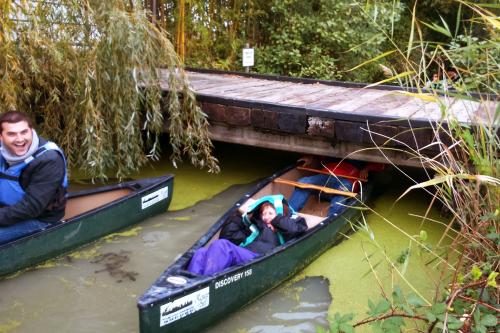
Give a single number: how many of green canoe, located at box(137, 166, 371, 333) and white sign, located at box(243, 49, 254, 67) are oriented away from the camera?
0

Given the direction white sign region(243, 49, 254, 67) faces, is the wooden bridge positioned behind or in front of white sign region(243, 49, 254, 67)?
in front

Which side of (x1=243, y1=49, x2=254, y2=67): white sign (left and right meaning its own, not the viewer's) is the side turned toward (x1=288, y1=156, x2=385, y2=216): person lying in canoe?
front

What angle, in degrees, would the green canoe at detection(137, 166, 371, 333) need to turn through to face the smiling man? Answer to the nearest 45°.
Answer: approximately 90° to its right

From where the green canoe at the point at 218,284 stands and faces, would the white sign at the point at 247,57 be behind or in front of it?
behind

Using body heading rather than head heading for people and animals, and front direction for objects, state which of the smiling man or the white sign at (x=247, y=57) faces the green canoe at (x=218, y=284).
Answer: the white sign

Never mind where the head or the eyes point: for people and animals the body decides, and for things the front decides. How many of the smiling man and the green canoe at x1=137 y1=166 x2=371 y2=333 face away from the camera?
0

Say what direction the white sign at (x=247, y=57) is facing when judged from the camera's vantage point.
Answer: facing the viewer

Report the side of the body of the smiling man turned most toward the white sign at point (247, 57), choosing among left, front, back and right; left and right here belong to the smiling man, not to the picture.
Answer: back

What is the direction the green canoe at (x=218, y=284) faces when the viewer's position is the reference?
facing the viewer and to the left of the viewer

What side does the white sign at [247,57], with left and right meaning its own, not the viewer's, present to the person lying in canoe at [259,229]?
front
